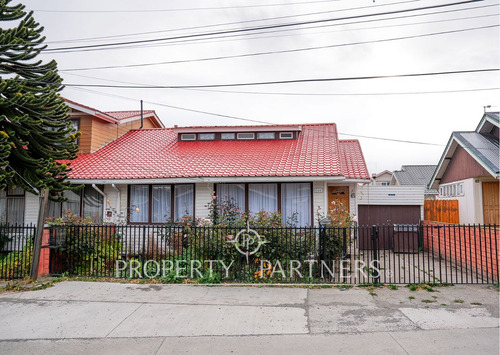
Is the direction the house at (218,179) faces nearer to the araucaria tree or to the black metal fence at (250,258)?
the black metal fence

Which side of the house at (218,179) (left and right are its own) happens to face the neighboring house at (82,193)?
right

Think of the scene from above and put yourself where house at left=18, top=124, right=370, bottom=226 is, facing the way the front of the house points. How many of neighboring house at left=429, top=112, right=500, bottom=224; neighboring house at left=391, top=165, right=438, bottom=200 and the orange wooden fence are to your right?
0

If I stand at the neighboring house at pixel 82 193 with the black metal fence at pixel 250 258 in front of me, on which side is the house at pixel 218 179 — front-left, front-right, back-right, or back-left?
front-left

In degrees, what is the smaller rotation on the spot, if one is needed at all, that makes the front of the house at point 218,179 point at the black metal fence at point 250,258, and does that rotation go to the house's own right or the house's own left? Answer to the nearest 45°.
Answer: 0° — it already faces it

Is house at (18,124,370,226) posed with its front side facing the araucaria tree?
no

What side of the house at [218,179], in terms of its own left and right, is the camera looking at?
front

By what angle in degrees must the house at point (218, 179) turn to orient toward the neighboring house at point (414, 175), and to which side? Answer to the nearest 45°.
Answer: approximately 135° to its left

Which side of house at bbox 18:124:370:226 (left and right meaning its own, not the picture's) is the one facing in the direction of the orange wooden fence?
left

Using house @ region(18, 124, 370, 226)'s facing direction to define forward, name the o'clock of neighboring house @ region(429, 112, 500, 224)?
The neighboring house is roughly at 9 o'clock from the house.
